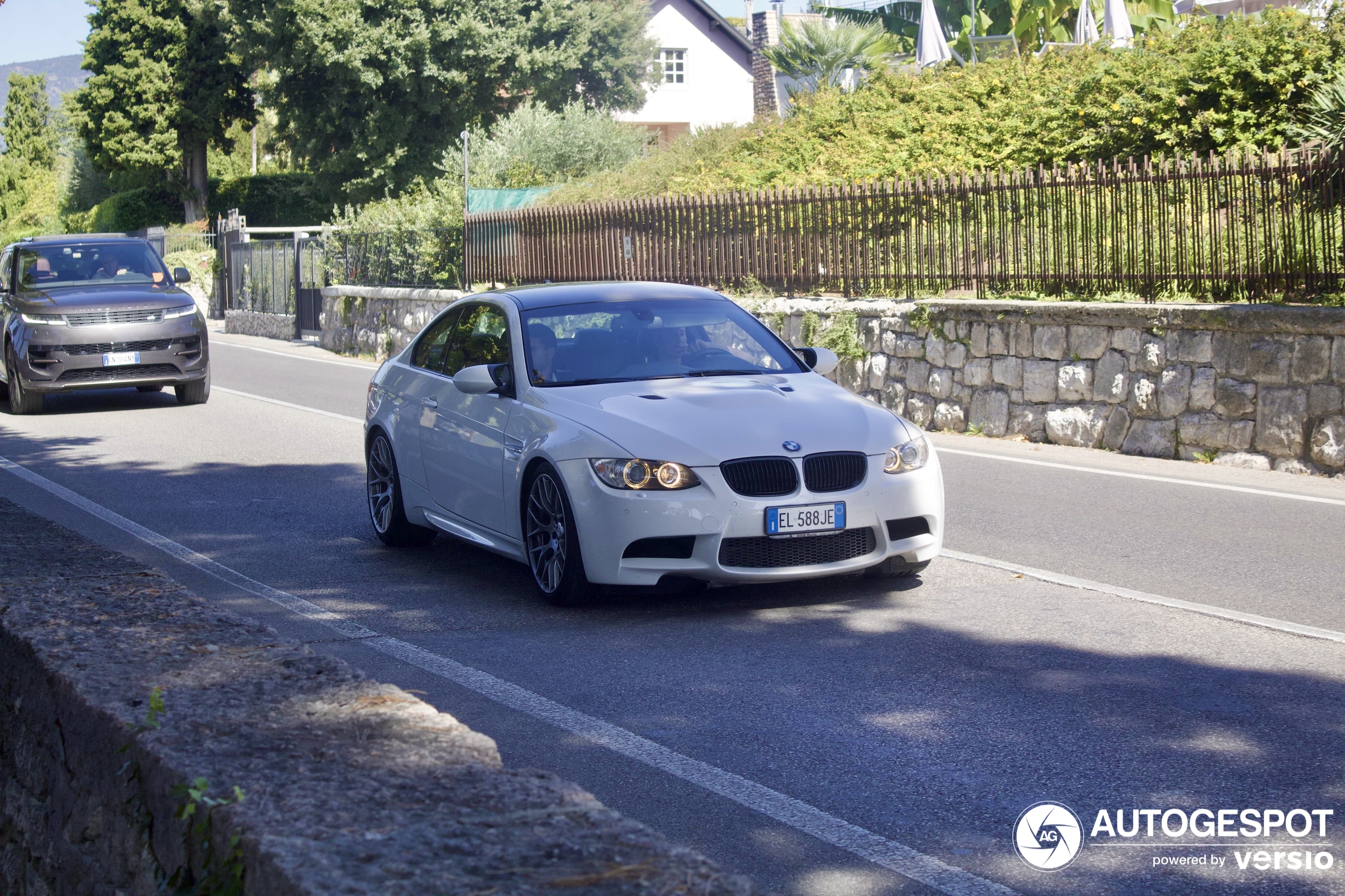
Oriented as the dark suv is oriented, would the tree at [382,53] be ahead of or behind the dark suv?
behind

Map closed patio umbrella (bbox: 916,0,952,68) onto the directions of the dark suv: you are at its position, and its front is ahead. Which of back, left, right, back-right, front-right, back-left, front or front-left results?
back-left

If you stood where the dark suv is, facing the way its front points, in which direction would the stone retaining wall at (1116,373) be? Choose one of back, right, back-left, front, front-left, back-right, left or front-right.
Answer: front-left

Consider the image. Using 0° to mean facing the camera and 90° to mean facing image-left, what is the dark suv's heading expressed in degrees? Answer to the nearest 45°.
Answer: approximately 0°

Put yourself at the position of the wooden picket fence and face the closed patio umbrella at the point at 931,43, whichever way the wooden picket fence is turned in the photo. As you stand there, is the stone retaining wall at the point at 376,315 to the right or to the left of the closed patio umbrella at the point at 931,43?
left

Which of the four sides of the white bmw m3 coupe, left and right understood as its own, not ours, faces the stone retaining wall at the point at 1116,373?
left

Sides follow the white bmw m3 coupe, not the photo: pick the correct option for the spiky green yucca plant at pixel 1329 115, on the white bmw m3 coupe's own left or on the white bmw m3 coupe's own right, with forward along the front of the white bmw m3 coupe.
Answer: on the white bmw m3 coupe's own left

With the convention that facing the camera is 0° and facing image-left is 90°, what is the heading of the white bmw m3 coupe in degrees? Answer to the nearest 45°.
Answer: approximately 315°

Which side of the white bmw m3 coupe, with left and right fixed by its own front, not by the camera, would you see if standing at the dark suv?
back

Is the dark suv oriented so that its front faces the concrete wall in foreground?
yes
